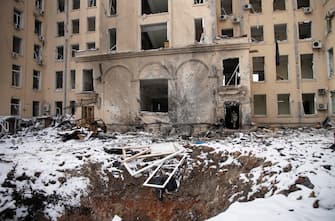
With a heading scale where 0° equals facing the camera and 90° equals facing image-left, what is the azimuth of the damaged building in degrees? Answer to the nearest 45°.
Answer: approximately 0°
